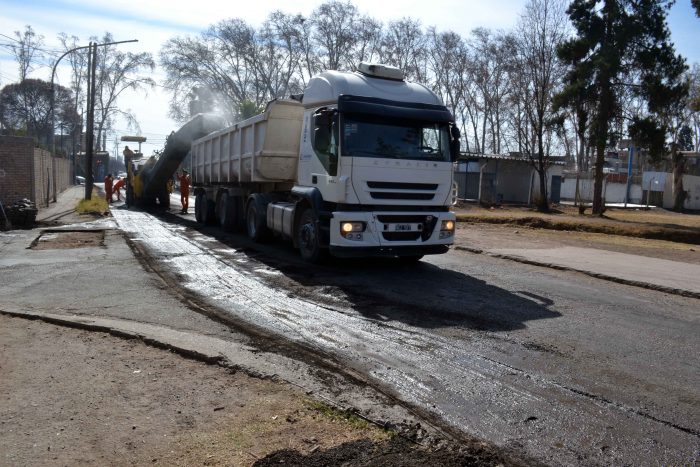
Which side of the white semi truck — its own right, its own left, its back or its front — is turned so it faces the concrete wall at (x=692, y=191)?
left

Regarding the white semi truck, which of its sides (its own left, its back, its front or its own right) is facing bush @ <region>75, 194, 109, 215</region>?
back

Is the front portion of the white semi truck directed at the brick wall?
no

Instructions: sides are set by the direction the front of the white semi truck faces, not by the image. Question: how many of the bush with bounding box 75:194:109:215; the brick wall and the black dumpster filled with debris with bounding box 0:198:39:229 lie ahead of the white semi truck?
0

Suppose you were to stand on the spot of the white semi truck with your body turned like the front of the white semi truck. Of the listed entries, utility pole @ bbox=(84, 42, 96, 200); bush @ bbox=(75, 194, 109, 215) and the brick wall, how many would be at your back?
3

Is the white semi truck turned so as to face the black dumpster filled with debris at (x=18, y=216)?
no

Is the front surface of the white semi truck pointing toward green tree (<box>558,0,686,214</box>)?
no

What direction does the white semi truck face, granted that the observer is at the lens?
facing the viewer and to the right of the viewer

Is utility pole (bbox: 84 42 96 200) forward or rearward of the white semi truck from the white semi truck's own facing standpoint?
rearward

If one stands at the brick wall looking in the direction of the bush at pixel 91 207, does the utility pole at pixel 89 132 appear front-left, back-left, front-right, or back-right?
front-left
